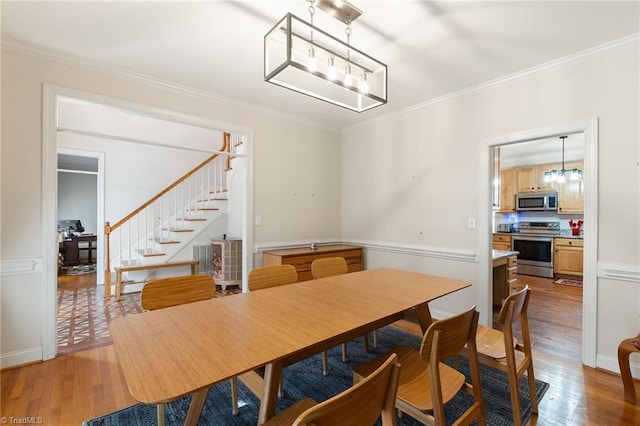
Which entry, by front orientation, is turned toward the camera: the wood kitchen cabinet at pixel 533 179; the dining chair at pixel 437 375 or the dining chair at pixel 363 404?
the wood kitchen cabinet

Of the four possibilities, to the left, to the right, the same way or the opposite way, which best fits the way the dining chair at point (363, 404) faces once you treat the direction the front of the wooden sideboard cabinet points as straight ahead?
the opposite way

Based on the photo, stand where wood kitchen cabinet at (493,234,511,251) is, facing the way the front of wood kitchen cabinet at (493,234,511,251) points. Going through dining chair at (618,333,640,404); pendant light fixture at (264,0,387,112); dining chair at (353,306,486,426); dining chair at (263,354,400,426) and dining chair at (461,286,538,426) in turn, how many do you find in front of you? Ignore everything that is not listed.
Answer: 5

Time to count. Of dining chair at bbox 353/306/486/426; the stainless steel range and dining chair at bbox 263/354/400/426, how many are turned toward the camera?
1

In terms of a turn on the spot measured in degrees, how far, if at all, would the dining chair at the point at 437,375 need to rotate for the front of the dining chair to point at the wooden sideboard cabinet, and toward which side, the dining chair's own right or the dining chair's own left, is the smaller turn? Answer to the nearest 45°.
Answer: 0° — it already faces it

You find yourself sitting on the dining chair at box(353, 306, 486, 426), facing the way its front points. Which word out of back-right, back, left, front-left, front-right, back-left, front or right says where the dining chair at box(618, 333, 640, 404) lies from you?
right

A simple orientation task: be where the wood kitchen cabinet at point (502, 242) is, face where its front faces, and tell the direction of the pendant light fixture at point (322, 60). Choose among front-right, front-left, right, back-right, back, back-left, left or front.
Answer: front

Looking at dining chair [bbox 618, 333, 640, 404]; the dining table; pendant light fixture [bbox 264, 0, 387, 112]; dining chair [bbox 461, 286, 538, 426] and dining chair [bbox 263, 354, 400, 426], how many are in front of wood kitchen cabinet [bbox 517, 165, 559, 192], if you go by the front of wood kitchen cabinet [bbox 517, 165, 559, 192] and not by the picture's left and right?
5

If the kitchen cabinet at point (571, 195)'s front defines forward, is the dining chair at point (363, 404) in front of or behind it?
in front

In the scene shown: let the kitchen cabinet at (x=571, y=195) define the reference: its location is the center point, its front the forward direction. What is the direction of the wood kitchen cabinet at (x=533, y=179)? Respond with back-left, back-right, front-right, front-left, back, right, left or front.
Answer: right

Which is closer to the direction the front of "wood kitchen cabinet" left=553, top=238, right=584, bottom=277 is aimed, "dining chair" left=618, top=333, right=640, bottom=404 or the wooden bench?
the dining chair
